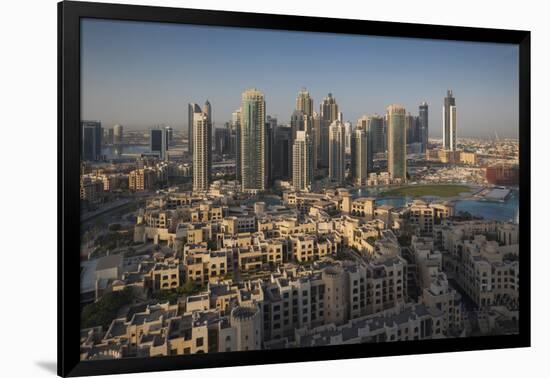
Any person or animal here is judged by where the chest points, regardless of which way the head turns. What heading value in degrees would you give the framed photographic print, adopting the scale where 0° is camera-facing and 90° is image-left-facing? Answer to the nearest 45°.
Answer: approximately 315°
